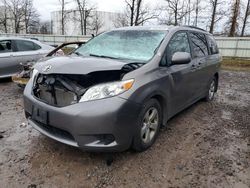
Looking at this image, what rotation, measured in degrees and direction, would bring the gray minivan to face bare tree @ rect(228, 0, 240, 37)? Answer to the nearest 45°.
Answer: approximately 180°

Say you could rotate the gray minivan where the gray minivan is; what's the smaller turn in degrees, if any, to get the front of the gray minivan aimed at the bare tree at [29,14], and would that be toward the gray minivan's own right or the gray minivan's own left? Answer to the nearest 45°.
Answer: approximately 135° to the gray minivan's own right

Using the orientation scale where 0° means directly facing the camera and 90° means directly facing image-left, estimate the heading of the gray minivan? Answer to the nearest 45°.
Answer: approximately 45°

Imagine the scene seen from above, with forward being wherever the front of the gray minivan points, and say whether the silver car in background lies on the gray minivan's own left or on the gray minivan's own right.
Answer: on the gray minivan's own right

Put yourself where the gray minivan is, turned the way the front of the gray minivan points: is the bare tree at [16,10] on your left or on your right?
on your right

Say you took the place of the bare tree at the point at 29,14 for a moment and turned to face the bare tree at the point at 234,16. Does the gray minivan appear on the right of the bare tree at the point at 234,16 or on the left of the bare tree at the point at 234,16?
right

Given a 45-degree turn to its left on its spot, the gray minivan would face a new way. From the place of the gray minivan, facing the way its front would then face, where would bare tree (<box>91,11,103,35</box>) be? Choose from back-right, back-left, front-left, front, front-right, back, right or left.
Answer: back

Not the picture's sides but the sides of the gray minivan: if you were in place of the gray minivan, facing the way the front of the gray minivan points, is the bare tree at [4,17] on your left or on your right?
on your right
